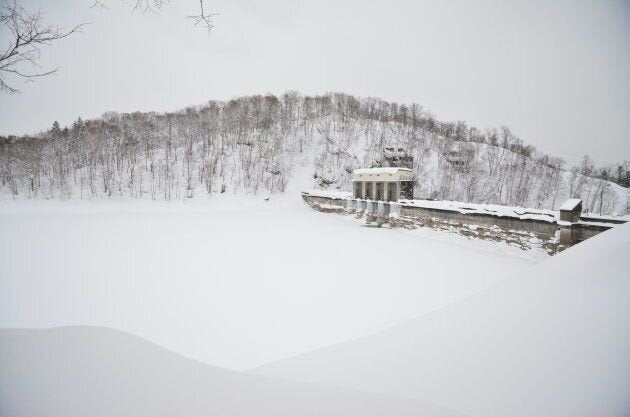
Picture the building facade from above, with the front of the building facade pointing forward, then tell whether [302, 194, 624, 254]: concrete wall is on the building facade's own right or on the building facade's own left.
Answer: on the building facade's own left

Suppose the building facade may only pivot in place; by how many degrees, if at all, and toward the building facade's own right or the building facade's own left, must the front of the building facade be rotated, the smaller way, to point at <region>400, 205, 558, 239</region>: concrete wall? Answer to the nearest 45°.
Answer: approximately 45° to the building facade's own left

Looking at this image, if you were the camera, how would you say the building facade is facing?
facing the viewer and to the left of the viewer
